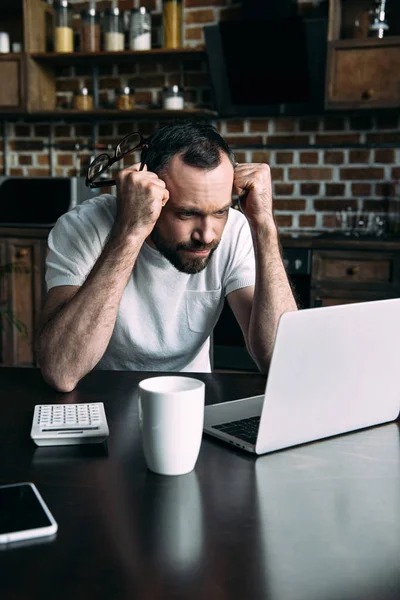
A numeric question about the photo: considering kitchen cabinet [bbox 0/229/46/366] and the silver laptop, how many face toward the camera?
1

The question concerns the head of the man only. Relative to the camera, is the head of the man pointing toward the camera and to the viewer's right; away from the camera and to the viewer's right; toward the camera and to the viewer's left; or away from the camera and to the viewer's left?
toward the camera and to the viewer's right

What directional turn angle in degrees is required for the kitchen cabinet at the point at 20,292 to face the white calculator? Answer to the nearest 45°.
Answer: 0° — it already faces it

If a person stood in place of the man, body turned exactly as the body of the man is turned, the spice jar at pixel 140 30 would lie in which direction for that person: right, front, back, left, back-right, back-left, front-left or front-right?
back-left

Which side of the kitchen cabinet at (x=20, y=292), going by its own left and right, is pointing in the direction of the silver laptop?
front

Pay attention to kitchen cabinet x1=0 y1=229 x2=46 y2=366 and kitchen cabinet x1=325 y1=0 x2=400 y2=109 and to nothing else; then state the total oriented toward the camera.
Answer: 2

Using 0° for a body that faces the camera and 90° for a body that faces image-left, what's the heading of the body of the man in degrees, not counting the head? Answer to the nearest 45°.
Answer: approximately 315°

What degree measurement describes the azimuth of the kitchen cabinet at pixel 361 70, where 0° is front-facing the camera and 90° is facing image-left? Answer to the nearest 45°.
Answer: approximately 0°

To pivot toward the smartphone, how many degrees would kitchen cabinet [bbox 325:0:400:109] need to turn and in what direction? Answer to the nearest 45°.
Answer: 0° — it already faces it

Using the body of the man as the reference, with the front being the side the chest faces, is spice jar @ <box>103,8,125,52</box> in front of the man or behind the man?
behind

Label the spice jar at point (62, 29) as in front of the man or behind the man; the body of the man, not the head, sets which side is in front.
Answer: behind

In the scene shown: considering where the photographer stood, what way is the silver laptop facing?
facing away from the viewer and to the left of the viewer
